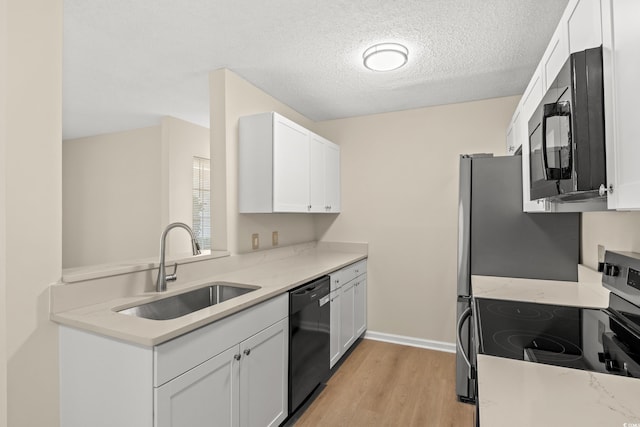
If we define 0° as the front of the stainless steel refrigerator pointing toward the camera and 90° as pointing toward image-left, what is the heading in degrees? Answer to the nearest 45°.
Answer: approximately 90°

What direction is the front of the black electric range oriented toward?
to the viewer's left

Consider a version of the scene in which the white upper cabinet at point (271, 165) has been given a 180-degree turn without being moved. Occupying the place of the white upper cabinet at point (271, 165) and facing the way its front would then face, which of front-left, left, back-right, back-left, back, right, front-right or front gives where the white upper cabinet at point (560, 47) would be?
back

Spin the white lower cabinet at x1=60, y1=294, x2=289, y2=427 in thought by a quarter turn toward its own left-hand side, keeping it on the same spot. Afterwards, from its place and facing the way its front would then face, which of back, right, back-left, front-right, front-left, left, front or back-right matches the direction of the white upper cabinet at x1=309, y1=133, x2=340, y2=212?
front

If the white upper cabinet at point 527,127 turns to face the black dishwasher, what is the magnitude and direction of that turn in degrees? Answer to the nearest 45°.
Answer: approximately 45° to its left

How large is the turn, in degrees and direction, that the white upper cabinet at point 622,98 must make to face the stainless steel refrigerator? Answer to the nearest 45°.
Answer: approximately 45° to its right

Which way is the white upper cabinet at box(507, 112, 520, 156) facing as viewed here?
to the viewer's left

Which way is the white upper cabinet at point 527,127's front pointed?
to the viewer's left

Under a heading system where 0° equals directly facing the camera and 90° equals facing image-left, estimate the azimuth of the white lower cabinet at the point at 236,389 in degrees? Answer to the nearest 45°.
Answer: approximately 315°

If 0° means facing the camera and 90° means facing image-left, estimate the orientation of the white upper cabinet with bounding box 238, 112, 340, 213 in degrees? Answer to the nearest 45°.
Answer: approximately 315°

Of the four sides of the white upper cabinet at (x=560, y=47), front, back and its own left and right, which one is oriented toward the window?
front

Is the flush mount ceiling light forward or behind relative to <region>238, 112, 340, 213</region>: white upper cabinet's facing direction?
forward
